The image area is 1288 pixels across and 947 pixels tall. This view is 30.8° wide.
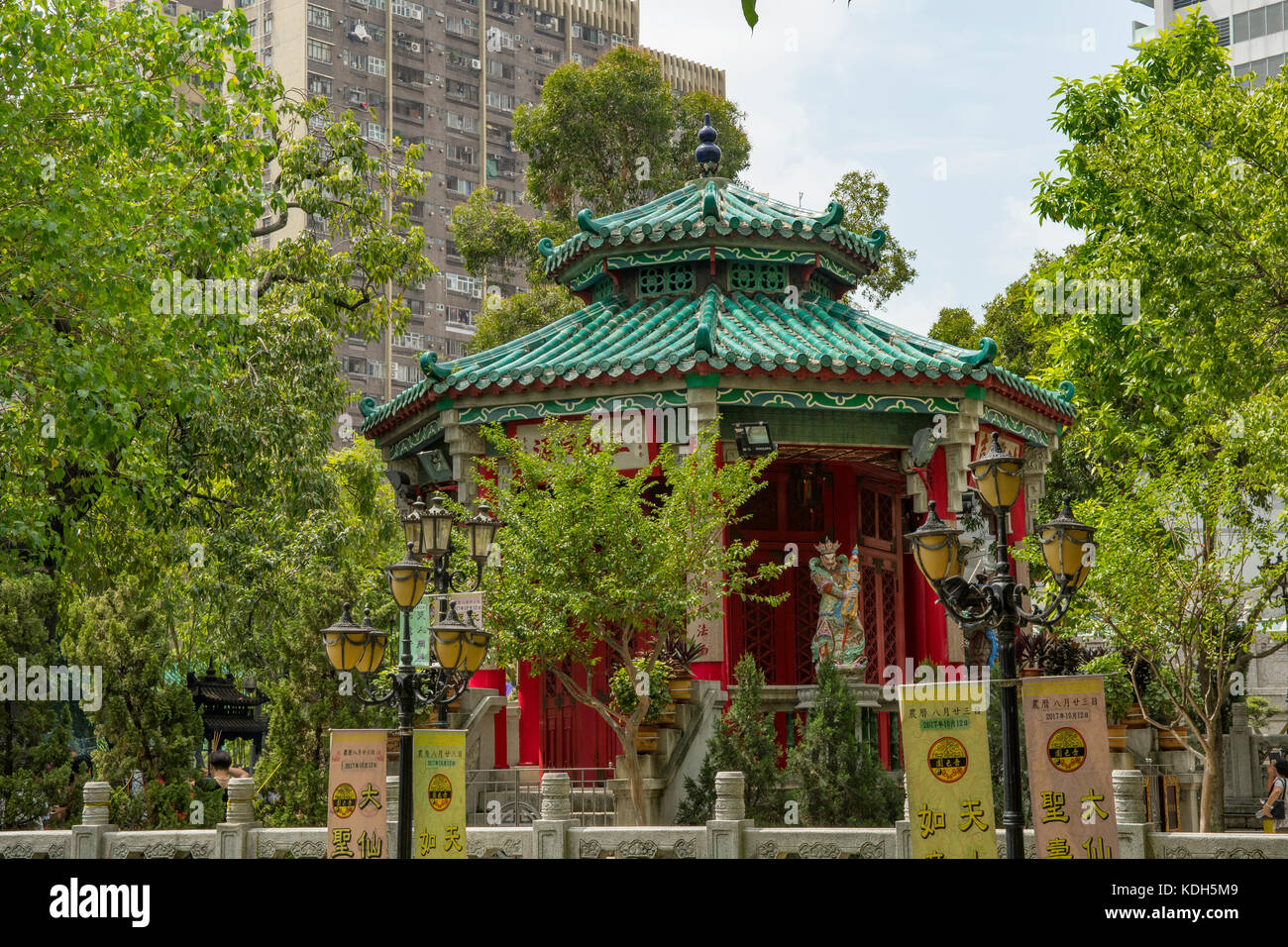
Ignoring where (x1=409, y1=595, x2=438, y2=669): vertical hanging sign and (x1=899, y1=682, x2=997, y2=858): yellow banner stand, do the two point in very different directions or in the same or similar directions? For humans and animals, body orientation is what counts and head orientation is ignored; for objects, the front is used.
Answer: same or similar directions

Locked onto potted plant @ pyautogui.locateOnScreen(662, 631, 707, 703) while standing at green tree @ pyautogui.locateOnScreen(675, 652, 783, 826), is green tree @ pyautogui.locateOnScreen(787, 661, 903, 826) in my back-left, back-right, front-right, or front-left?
back-right

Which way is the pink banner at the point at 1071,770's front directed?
toward the camera

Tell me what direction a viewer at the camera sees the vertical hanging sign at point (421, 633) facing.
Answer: facing the viewer

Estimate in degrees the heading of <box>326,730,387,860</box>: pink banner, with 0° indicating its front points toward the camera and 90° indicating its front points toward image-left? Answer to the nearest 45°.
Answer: approximately 0°

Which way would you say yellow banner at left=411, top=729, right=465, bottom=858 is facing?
toward the camera

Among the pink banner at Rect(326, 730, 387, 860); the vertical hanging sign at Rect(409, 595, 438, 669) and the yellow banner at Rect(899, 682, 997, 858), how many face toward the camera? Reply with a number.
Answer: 3

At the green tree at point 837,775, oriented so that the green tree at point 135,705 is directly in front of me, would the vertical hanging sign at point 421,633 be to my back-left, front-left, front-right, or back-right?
front-left

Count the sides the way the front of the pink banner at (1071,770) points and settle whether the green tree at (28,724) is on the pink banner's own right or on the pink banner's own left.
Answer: on the pink banner's own right

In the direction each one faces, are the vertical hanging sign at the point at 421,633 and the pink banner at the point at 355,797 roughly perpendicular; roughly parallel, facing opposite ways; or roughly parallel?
roughly parallel

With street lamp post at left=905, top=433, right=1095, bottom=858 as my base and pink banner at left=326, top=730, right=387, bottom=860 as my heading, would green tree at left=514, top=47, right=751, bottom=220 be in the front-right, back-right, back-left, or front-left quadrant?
front-right
